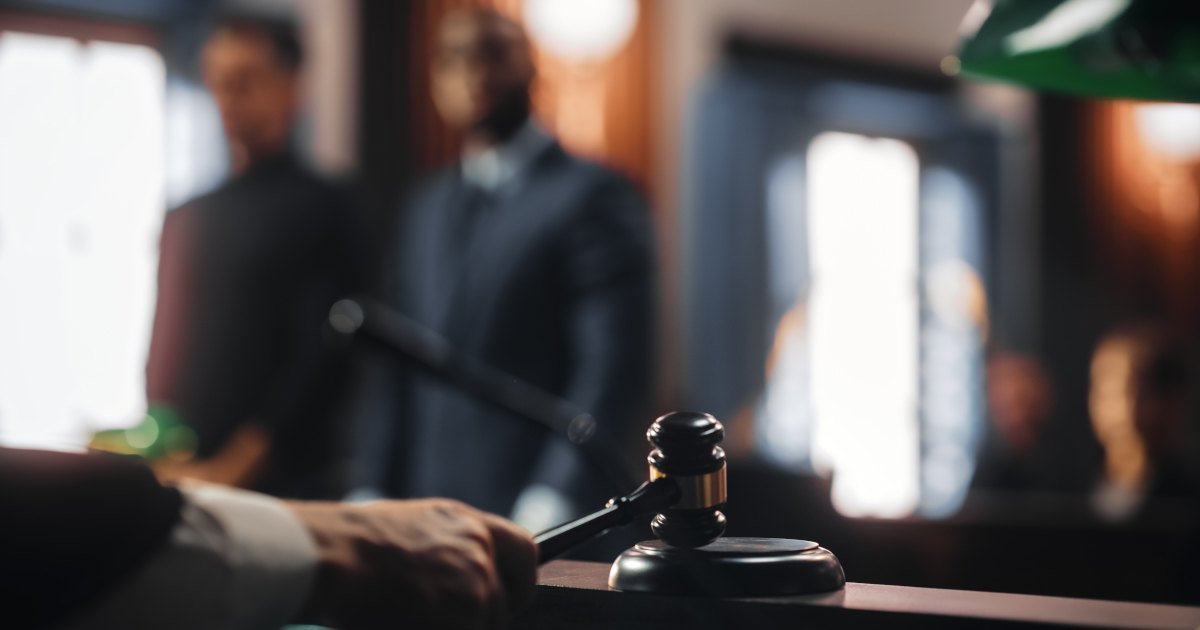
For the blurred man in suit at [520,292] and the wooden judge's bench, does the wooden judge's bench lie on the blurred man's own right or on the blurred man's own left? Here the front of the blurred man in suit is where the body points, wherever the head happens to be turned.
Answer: on the blurred man's own left

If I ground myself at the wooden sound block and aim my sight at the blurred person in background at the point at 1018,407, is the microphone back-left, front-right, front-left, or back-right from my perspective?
front-left

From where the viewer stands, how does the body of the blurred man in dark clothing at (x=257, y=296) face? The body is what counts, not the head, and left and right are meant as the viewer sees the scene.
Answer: facing the viewer and to the left of the viewer

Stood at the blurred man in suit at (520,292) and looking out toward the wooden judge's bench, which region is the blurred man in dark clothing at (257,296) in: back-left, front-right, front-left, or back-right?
back-right

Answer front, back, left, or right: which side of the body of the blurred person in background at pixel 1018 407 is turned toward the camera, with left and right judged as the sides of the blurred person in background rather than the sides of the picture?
front

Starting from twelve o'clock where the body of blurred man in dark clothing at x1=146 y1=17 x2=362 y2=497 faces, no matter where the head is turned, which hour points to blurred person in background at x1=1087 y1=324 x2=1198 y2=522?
The blurred person in background is roughly at 7 o'clock from the blurred man in dark clothing.

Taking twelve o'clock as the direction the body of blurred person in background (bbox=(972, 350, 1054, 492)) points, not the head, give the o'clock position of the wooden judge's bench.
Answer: The wooden judge's bench is roughly at 12 o'clock from the blurred person in background.

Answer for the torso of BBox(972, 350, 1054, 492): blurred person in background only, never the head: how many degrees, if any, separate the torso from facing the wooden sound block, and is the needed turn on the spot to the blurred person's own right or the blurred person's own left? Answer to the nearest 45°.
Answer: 0° — they already face it

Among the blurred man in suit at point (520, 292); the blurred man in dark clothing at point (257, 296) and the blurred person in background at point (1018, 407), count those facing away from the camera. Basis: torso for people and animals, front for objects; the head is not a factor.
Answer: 0

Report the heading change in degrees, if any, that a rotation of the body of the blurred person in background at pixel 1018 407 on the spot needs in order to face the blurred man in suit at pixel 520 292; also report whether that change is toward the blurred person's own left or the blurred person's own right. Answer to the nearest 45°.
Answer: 0° — they already face them

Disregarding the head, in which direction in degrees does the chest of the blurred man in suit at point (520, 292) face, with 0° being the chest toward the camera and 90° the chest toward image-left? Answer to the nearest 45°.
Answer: approximately 45°
